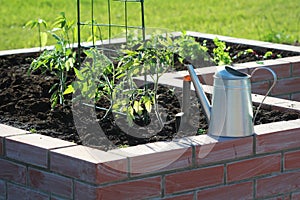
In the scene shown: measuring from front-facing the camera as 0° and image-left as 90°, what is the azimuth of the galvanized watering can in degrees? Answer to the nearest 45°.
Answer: approximately 90°

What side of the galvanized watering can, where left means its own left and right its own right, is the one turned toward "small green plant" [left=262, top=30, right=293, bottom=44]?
right
